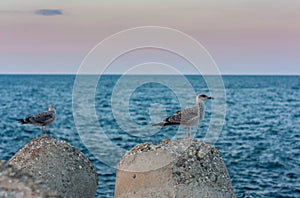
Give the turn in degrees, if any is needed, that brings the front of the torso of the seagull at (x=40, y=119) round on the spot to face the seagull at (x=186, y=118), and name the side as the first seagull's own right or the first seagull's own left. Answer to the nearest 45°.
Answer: approximately 45° to the first seagull's own right

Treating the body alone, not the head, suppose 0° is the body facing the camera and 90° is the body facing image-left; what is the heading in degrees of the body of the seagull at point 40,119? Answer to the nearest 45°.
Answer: approximately 270°

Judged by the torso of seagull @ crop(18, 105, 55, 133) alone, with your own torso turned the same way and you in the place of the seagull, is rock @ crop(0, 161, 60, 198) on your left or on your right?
on your right

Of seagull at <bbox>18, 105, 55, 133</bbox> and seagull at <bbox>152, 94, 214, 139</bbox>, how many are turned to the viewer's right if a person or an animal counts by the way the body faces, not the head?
2

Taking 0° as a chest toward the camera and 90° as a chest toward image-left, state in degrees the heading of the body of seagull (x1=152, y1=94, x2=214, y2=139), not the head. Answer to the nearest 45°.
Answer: approximately 270°

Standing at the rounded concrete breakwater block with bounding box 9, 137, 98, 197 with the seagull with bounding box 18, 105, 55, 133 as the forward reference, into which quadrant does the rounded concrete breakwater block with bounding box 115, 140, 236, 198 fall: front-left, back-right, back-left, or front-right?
back-right
